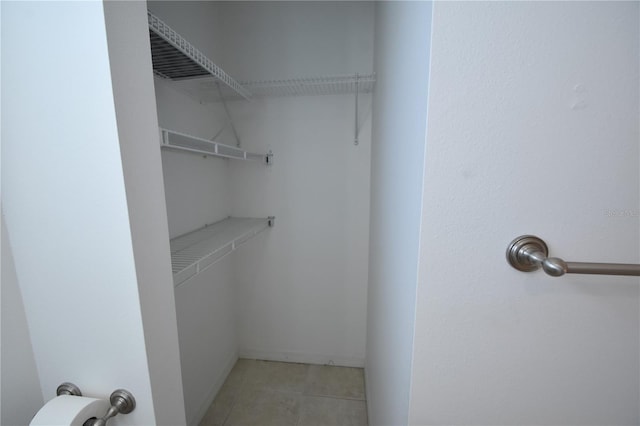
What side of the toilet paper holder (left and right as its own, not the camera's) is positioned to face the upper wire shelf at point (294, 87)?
back

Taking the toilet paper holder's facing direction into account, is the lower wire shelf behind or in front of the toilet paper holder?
behind

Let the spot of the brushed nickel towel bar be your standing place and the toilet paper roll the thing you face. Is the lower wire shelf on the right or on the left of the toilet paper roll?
right

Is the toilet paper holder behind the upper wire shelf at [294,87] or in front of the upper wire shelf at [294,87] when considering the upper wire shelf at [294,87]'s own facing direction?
in front

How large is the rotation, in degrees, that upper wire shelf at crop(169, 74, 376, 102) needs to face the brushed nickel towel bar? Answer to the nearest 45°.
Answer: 0° — it already faces it

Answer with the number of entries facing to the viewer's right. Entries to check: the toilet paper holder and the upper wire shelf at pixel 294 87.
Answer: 0

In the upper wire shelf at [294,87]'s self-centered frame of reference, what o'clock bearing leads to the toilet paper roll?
The toilet paper roll is roughly at 1 o'clock from the upper wire shelf.

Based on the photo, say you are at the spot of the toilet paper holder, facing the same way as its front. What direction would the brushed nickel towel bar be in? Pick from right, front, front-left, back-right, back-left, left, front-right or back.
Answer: left

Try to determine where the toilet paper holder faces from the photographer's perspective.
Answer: facing the viewer and to the left of the viewer
